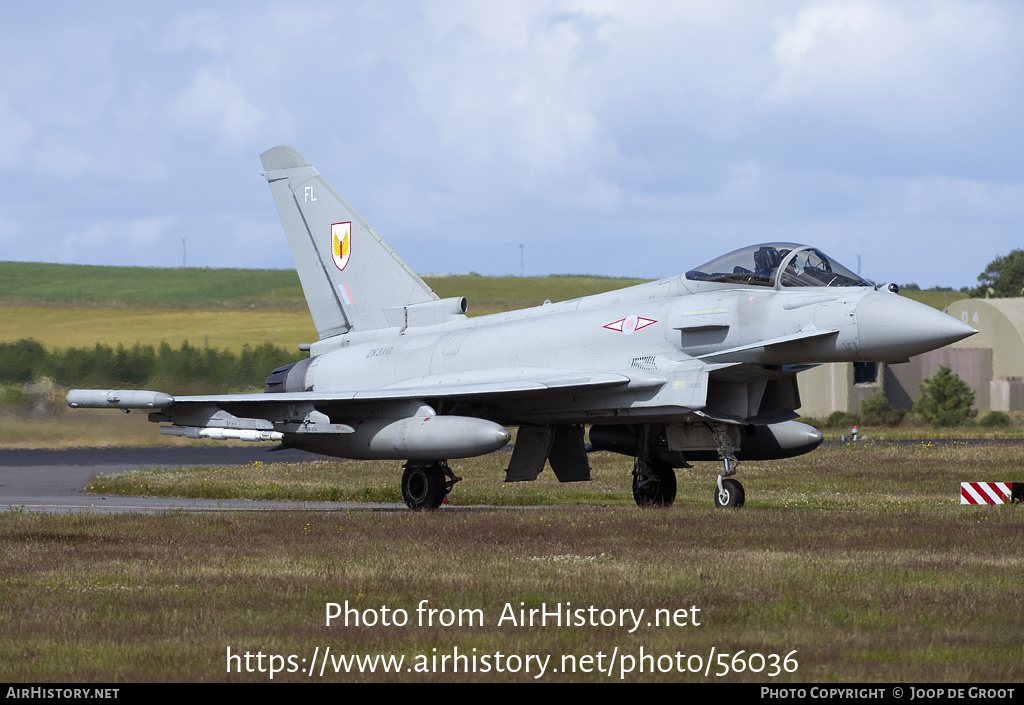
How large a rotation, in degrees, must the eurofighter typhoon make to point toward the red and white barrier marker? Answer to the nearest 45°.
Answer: approximately 45° to its left

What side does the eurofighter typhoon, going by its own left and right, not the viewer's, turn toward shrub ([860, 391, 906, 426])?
left

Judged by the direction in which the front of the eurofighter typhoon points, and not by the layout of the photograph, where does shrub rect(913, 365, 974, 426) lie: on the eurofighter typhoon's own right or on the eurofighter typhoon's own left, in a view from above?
on the eurofighter typhoon's own left

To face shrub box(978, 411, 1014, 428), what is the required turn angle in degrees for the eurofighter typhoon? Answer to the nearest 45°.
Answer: approximately 90° to its left

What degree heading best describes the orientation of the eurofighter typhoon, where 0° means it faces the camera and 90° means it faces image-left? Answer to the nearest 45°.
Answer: approximately 315°
